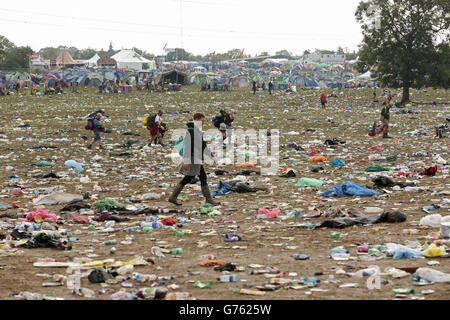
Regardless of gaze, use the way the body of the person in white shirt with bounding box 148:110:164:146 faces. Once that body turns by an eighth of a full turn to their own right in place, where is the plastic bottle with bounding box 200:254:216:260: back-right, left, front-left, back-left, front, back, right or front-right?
front-right

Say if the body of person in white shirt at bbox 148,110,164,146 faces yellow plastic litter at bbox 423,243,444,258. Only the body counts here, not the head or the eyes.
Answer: no

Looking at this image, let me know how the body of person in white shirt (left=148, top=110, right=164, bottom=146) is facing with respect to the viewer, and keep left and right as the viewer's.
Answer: facing to the right of the viewer

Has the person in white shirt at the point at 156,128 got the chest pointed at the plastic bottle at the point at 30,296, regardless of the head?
no
